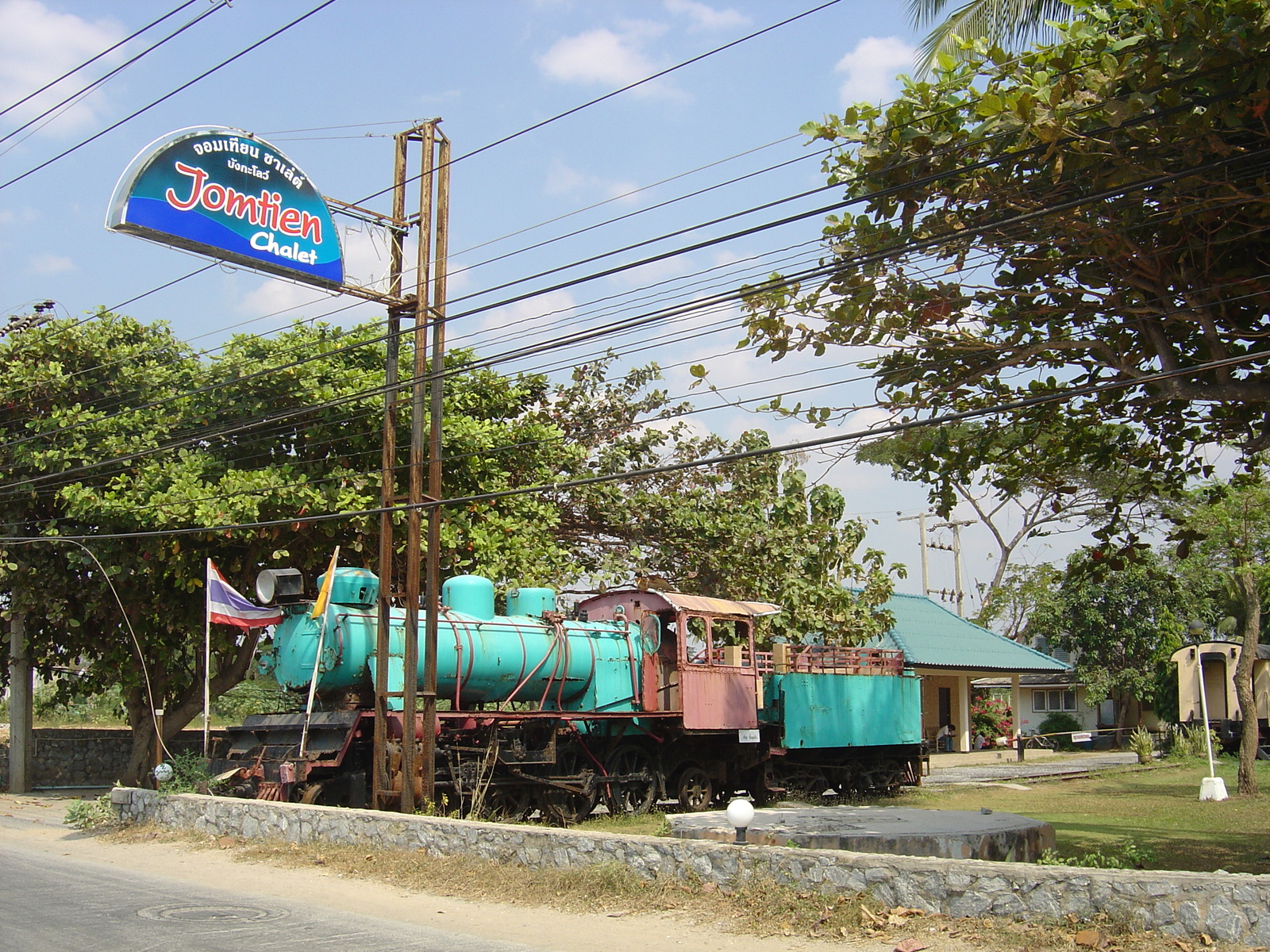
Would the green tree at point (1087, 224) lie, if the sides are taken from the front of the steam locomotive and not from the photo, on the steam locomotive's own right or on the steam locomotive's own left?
on the steam locomotive's own left

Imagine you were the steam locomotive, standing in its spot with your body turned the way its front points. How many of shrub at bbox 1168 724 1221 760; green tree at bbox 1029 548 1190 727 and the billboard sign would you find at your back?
2

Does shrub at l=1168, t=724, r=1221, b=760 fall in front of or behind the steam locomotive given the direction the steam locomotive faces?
behind

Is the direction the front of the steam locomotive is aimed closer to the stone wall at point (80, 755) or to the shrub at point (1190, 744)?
the stone wall

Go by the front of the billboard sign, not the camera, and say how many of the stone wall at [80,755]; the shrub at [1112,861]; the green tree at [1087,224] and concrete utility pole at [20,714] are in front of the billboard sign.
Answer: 2

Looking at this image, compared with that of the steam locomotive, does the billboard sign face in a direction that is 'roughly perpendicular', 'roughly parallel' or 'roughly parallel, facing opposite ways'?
roughly perpendicular

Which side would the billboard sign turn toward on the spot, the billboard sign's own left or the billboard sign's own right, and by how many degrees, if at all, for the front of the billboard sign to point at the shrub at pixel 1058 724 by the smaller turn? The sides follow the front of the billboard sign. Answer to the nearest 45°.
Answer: approximately 90° to the billboard sign's own left

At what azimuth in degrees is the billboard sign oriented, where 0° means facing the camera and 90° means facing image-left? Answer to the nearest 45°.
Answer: approximately 315°

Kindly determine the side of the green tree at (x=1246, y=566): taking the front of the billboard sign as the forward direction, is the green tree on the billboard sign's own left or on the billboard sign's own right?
on the billboard sign's own left

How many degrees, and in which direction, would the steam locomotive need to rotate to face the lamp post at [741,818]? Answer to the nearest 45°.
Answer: approximately 45° to its left

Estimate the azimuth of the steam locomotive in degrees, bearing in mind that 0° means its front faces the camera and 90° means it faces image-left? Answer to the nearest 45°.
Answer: approximately 45°
